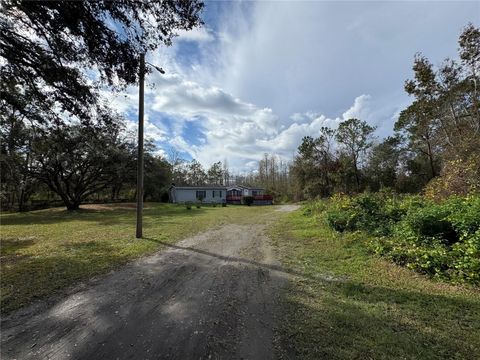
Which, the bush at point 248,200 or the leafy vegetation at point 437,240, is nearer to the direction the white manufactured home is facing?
the leafy vegetation

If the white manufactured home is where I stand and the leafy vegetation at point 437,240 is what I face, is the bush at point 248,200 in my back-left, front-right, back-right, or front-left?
front-left

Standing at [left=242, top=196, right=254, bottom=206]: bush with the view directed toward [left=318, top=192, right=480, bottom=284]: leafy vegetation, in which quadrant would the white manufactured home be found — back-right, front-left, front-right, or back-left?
back-right

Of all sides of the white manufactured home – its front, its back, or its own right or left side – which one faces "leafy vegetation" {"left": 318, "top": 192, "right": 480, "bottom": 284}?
front

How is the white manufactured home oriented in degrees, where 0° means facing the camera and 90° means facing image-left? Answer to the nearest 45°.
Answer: approximately 0°

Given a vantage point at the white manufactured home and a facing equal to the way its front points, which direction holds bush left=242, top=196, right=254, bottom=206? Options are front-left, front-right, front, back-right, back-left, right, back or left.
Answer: front-left
